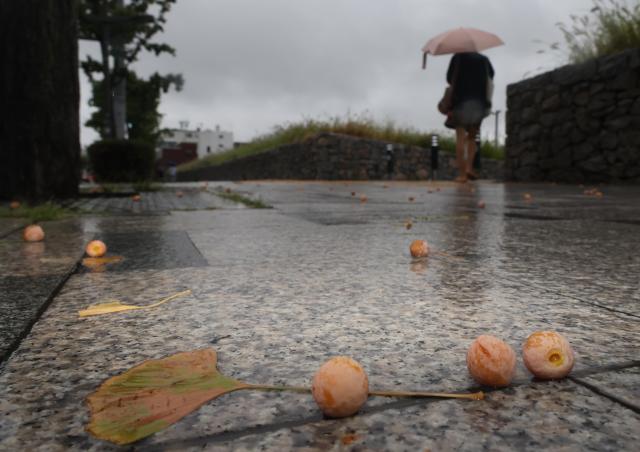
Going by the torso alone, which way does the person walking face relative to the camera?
away from the camera

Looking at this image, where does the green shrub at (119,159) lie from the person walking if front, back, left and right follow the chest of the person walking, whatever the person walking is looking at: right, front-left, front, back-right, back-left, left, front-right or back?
left

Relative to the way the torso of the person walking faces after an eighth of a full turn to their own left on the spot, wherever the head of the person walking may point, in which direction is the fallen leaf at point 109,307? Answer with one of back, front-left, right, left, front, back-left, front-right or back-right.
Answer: back-left

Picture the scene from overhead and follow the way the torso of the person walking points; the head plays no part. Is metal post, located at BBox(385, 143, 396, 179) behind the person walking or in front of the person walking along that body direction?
in front

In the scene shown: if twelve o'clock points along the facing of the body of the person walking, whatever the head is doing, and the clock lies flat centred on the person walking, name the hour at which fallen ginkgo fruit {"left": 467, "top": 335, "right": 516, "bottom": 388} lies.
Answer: The fallen ginkgo fruit is roughly at 6 o'clock from the person walking.

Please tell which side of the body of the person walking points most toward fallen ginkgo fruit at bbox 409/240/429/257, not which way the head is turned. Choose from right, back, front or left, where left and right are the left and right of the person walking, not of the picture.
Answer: back

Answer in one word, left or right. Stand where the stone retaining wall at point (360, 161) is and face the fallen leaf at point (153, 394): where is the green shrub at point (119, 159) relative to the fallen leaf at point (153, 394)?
right

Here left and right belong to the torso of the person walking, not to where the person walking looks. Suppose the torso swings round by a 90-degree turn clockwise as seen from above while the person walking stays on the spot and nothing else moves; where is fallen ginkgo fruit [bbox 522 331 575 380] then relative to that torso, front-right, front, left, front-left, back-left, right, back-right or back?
right

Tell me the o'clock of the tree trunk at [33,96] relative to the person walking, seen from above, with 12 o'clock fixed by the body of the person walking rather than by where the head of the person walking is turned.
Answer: The tree trunk is roughly at 7 o'clock from the person walking.

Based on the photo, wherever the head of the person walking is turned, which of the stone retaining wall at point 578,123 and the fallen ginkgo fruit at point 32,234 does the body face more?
the stone retaining wall

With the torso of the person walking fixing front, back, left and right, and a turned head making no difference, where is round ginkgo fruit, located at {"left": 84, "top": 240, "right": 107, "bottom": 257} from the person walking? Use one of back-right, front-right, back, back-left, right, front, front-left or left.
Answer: back

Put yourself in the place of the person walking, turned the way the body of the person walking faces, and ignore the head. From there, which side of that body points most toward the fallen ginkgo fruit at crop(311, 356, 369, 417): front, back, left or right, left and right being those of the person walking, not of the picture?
back

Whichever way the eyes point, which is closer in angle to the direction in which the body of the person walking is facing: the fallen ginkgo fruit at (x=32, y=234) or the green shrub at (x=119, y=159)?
the green shrub

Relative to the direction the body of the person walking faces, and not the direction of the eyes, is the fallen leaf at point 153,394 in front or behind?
behind
